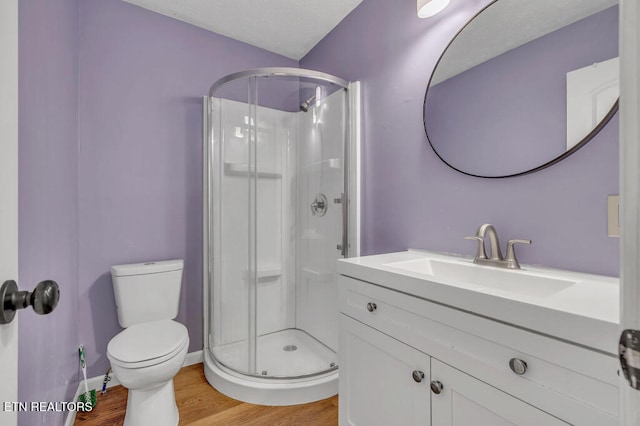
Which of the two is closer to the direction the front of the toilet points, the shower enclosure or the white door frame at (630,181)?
the white door frame

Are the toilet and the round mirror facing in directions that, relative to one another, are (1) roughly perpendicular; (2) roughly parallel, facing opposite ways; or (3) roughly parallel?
roughly perpendicular

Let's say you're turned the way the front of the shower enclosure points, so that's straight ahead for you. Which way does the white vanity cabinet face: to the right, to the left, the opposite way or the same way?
to the right

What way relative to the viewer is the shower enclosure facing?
toward the camera

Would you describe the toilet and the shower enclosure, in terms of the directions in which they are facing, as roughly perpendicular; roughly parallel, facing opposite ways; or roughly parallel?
roughly parallel

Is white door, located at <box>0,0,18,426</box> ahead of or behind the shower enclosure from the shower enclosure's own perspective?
ahead

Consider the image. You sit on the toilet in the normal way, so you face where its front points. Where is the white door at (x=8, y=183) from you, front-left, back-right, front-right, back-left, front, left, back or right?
front

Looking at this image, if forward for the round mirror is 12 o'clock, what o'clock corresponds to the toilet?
The toilet is roughly at 1 o'clock from the round mirror.

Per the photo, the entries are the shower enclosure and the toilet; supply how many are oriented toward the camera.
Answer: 2

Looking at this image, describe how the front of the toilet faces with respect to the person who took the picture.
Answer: facing the viewer

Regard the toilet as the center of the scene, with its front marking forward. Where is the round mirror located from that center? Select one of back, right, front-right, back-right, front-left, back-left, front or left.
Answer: front-left

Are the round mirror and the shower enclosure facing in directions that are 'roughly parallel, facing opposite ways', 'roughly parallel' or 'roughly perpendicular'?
roughly perpendicular

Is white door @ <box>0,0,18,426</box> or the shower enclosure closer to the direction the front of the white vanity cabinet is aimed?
the white door

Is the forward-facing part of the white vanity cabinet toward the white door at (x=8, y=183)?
yes
